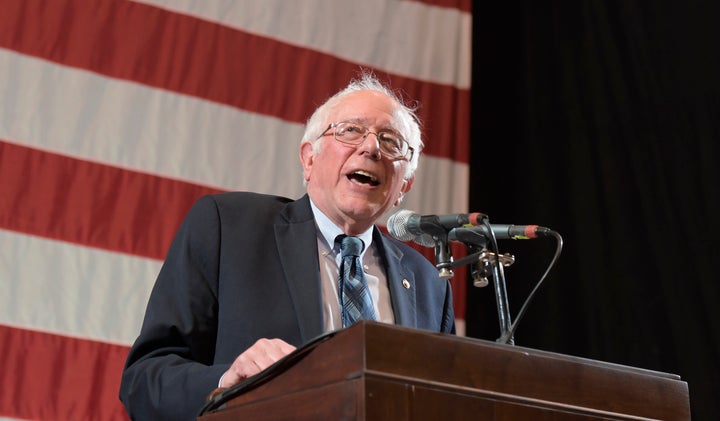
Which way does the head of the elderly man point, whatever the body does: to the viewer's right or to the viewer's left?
to the viewer's right

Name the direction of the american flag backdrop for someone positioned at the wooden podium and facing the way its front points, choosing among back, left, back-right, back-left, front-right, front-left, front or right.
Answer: back

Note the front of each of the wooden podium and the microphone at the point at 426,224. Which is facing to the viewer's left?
the microphone

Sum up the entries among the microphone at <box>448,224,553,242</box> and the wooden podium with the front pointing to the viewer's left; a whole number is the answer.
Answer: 1

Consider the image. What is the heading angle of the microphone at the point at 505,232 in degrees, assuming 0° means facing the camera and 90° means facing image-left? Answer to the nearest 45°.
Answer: approximately 90°

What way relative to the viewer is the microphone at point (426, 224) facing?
to the viewer's left

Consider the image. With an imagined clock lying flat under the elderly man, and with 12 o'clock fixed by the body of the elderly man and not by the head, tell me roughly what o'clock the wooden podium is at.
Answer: The wooden podium is roughly at 1 o'clock from the elderly man.

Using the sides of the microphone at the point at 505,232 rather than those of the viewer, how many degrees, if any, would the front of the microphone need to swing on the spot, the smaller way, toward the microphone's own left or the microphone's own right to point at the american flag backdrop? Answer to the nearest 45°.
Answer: approximately 45° to the microphone's own right

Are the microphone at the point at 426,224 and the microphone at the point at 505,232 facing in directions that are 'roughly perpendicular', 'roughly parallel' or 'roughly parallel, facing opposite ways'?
roughly parallel

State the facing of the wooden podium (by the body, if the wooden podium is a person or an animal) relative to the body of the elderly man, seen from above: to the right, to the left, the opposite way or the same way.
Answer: the same way

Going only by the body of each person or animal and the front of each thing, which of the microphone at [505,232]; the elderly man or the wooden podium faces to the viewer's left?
the microphone

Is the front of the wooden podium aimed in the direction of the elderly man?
no

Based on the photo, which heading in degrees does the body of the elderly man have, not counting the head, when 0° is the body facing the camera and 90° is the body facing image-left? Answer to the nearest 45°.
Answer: approximately 315°

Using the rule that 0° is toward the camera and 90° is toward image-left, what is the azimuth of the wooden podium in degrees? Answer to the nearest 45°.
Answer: approximately 315°
